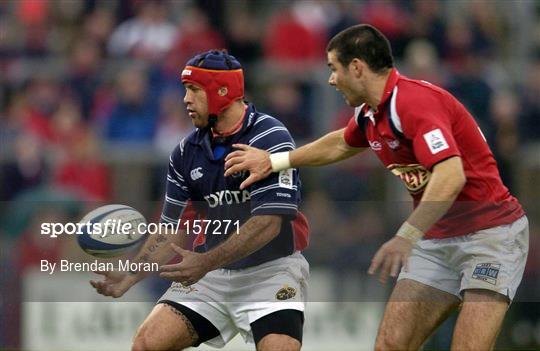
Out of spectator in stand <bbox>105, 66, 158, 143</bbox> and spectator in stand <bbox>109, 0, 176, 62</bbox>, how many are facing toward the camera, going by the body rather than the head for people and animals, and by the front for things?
2

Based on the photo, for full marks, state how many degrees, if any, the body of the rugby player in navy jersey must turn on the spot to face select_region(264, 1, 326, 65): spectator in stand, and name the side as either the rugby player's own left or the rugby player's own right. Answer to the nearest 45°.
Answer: approximately 135° to the rugby player's own right

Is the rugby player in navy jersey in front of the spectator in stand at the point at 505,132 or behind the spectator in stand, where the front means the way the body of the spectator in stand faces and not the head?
in front

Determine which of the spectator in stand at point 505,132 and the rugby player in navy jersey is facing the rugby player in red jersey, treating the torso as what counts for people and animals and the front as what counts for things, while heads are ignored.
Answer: the spectator in stand

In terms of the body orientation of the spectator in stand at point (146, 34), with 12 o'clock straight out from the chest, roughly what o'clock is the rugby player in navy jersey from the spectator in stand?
The rugby player in navy jersey is roughly at 12 o'clock from the spectator in stand.

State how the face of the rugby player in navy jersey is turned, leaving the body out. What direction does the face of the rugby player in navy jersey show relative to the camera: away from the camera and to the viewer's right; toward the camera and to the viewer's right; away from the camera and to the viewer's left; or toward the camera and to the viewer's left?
toward the camera and to the viewer's left

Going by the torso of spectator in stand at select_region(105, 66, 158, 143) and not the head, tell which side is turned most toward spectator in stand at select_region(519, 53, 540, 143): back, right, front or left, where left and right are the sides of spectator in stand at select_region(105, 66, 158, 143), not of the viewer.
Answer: left

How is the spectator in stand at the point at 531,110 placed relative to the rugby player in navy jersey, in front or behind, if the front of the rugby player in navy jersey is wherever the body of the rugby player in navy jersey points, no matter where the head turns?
behind

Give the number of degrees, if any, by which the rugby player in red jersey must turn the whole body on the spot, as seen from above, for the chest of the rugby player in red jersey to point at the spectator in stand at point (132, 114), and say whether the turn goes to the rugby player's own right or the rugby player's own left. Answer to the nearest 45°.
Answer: approximately 90° to the rugby player's own right

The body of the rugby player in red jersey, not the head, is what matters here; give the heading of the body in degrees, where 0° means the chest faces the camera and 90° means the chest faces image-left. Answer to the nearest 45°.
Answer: approximately 45°
